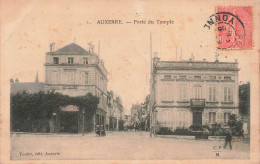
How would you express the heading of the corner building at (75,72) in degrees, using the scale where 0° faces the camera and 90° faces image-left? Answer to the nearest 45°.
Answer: approximately 0°
